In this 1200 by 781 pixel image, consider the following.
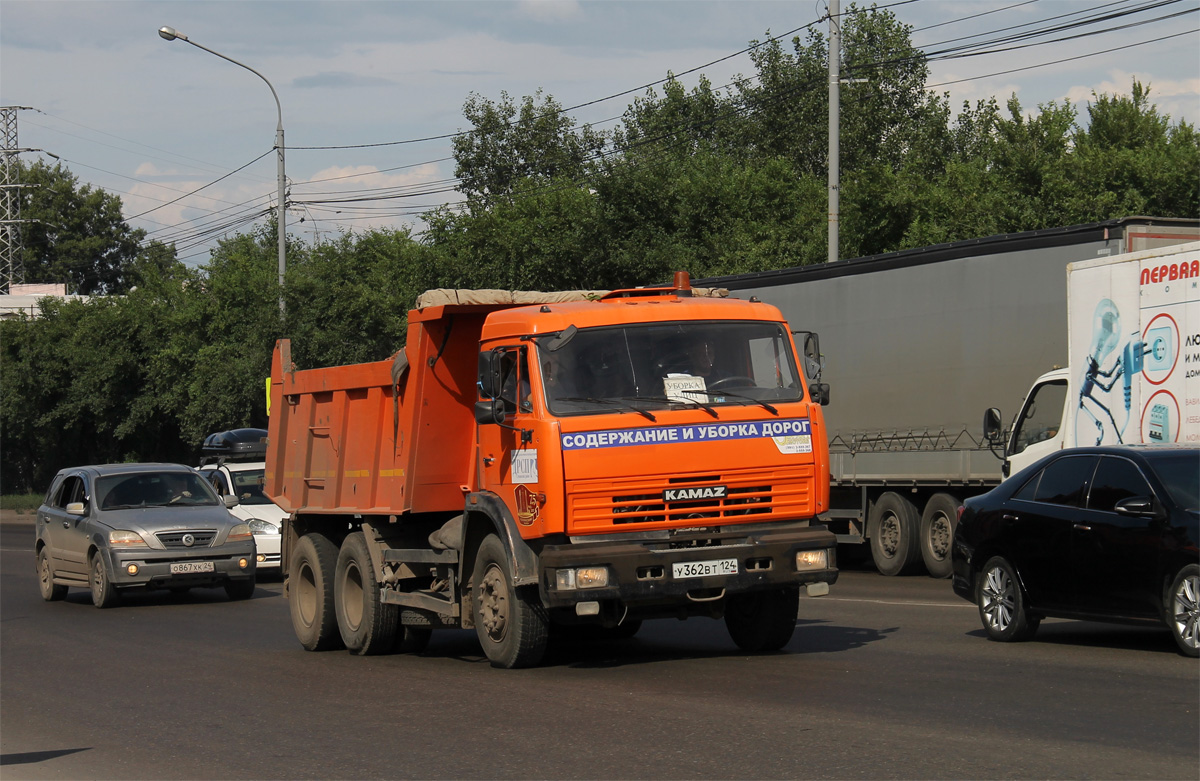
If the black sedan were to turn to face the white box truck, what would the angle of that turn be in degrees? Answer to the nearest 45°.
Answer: approximately 135° to its left

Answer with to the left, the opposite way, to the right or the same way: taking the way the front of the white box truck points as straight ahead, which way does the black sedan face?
the opposite way

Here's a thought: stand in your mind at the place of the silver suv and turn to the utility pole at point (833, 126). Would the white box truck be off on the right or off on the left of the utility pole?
right

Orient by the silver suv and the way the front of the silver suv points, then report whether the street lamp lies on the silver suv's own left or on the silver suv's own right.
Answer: on the silver suv's own left

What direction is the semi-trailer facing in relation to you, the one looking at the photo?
facing away from the viewer and to the left of the viewer

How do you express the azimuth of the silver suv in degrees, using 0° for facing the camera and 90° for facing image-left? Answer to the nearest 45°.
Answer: approximately 315°

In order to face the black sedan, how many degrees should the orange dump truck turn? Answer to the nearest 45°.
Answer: approximately 45° to its left

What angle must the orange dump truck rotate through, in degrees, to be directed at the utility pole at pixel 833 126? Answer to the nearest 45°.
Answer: approximately 135° to its left

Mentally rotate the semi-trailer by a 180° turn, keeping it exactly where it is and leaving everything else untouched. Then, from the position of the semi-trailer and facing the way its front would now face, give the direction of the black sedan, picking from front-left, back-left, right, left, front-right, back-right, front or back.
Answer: front-right
